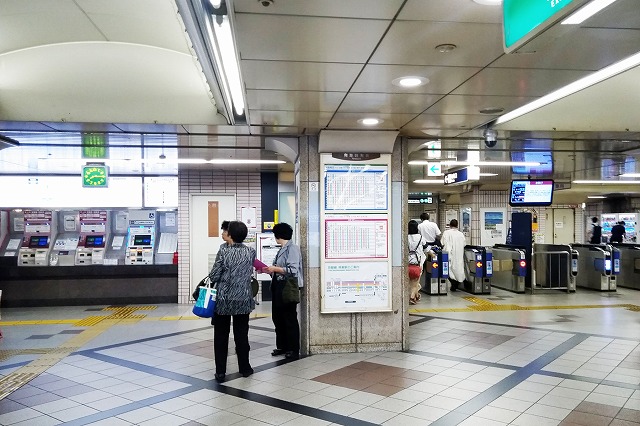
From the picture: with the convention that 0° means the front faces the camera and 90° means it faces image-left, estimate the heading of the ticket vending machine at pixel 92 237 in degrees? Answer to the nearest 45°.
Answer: approximately 0°

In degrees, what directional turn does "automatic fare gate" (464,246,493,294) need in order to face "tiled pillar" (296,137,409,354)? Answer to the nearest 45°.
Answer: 0° — it already faces it

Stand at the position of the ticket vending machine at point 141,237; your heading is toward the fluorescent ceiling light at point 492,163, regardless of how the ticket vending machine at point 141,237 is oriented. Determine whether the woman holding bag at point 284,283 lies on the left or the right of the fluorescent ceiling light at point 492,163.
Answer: right

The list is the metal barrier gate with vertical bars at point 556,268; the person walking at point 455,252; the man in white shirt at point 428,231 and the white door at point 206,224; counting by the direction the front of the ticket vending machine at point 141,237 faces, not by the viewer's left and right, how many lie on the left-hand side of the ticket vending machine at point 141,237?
4

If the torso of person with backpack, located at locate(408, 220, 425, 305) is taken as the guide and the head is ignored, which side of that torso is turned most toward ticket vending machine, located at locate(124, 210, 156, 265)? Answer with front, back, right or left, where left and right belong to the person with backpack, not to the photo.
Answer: left

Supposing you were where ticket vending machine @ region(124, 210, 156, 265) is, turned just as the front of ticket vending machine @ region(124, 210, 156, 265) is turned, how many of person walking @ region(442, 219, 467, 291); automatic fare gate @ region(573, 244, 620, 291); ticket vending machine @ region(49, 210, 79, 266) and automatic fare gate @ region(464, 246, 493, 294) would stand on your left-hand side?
3

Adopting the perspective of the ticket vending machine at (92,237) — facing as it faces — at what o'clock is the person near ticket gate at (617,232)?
The person near ticket gate is roughly at 9 o'clock from the ticket vending machine.

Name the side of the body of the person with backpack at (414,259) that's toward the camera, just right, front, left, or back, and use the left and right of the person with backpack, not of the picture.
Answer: back

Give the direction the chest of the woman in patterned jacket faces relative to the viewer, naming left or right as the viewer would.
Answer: facing away from the viewer
